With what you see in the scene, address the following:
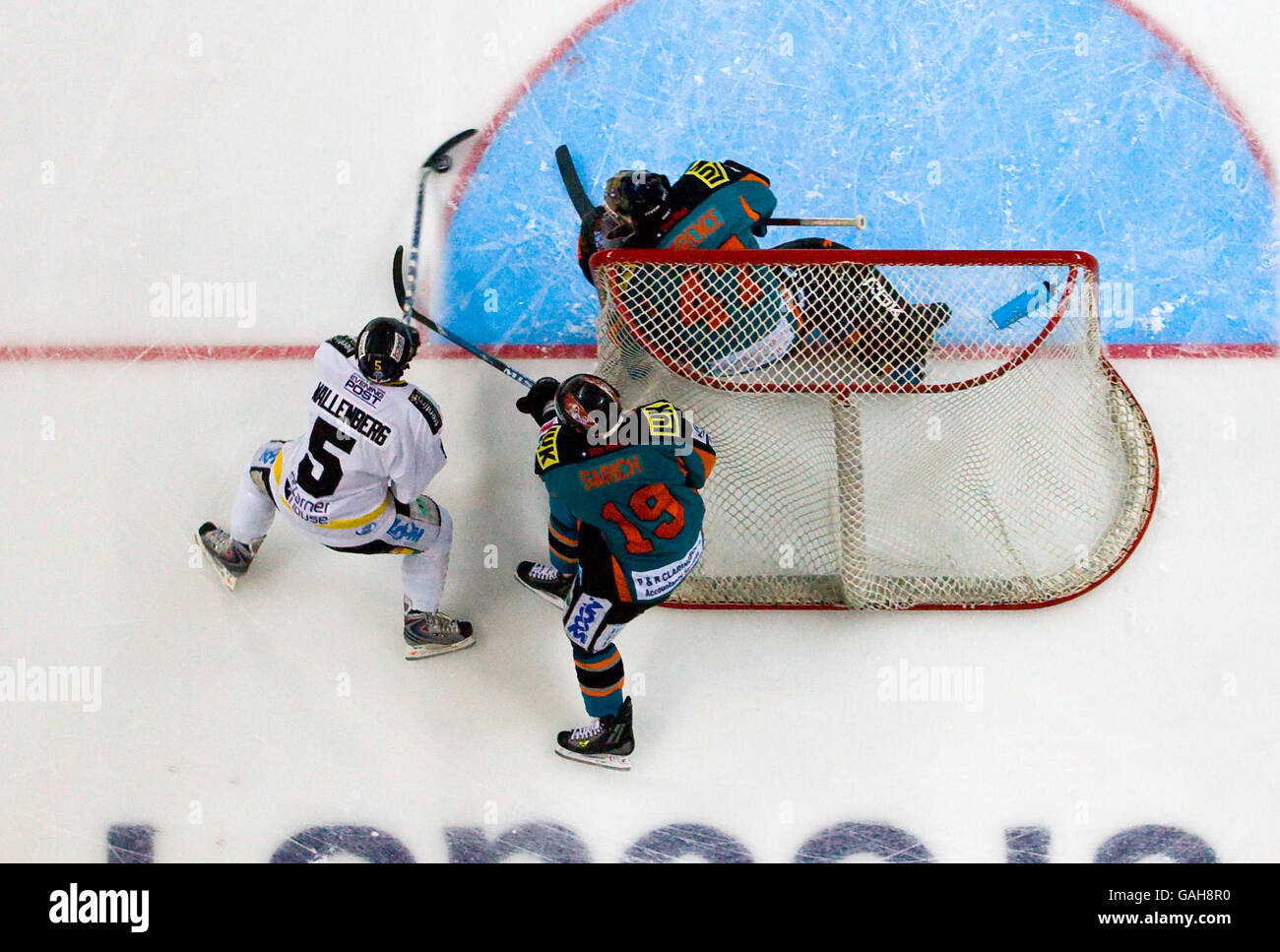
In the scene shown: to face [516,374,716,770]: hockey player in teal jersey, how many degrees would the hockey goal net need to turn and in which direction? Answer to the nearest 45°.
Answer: approximately 135° to its left

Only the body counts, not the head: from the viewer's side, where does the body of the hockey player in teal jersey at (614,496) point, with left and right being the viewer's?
facing away from the viewer and to the left of the viewer

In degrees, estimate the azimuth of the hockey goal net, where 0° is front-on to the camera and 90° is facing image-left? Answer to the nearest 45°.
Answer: approximately 180°

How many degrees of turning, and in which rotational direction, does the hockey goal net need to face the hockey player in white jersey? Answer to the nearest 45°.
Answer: approximately 135° to its left
